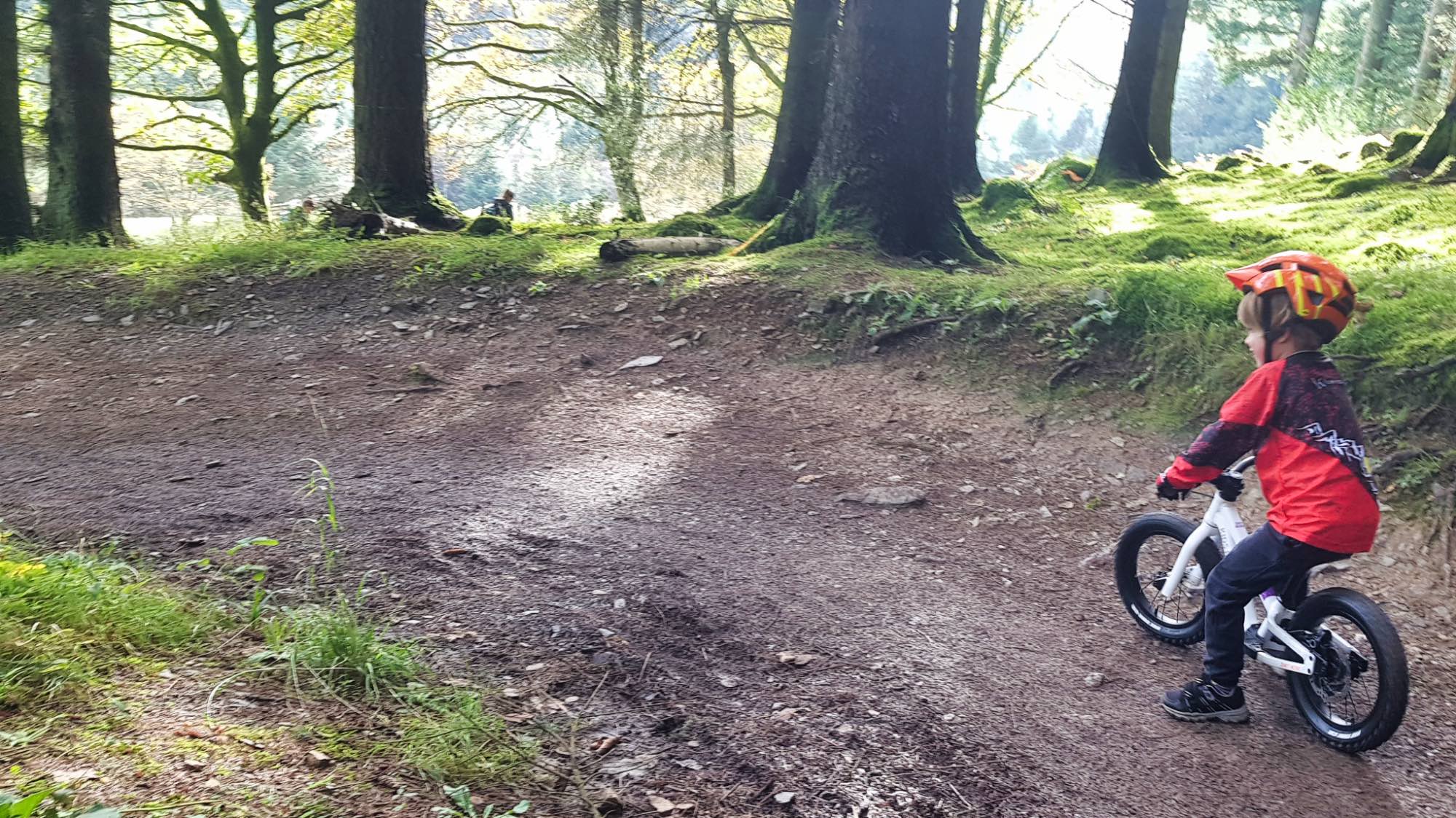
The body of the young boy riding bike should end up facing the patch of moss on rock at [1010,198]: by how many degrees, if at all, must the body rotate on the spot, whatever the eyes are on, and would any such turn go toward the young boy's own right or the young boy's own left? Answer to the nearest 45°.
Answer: approximately 45° to the young boy's own right

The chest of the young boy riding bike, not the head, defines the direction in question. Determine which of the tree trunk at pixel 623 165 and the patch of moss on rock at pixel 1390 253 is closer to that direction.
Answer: the tree trunk

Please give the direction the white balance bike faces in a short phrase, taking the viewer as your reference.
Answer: facing away from the viewer and to the left of the viewer

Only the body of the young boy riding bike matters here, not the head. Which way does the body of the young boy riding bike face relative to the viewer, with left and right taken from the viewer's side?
facing away from the viewer and to the left of the viewer

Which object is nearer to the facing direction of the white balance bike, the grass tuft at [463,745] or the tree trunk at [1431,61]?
the tree trunk

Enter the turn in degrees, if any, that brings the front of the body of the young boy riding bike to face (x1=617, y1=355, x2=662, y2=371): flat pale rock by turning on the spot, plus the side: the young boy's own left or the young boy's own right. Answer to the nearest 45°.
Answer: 0° — they already face it

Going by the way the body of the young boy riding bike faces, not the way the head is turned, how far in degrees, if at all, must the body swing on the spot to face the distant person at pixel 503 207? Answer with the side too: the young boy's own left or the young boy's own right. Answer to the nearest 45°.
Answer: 0° — they already face them

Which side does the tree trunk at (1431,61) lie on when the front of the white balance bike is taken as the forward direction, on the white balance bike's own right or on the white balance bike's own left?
on the white balance bike's own right
